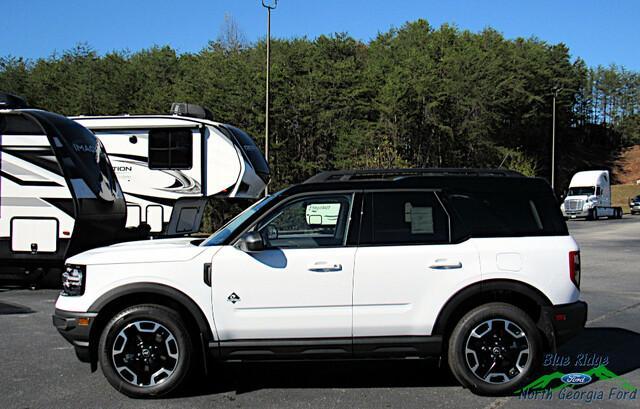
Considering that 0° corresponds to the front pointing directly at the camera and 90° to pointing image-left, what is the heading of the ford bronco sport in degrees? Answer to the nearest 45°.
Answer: approximately 90°

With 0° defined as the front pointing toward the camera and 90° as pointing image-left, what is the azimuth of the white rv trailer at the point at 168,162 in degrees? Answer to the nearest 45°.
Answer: approximately 315°

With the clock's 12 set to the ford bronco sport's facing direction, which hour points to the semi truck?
The semi truck is roughly at 4 o'clock from the ford bronco sport.
